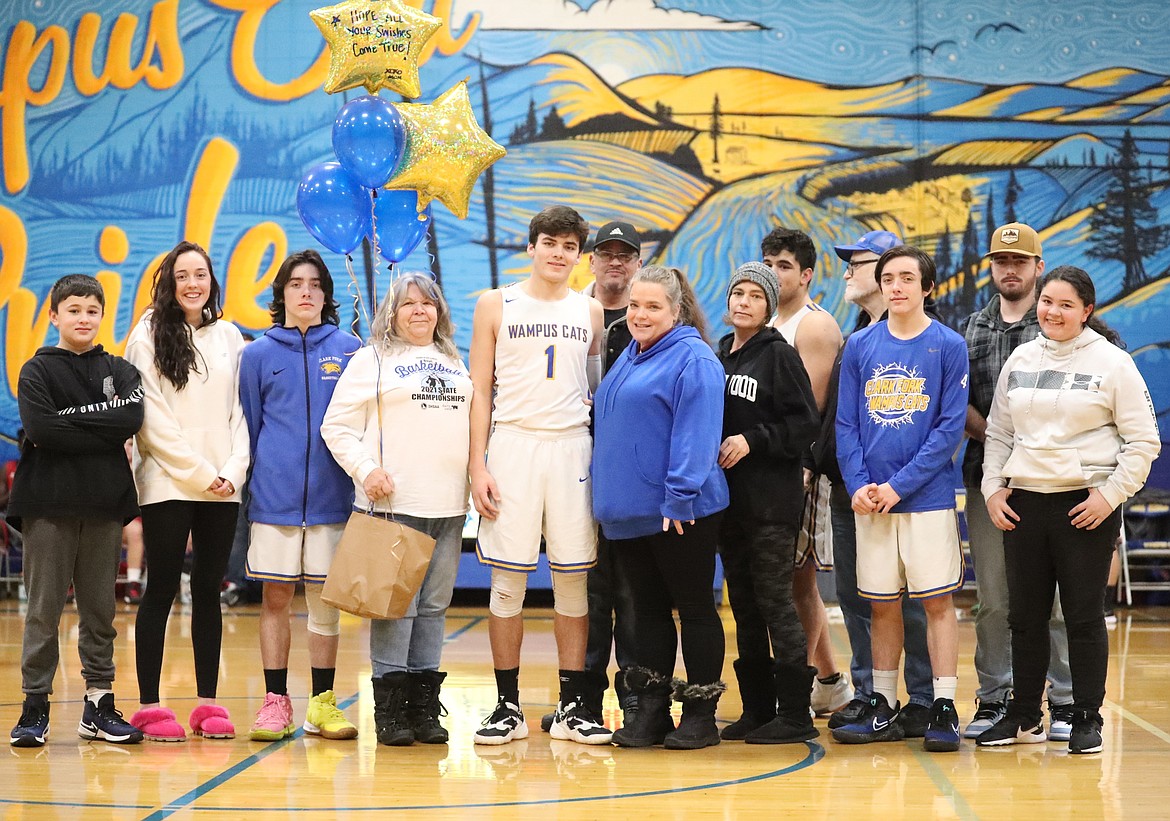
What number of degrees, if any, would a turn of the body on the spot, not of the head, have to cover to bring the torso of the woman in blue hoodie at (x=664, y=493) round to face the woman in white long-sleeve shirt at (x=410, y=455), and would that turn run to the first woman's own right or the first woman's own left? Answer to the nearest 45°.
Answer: approximately 45° to the first woman's own right

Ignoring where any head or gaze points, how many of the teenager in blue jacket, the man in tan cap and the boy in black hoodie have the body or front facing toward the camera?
3

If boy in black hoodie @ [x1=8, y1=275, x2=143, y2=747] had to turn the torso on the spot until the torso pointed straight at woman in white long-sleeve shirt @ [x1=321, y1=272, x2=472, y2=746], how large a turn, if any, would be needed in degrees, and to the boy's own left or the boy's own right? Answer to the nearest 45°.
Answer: approximately 90° to the boy's own left

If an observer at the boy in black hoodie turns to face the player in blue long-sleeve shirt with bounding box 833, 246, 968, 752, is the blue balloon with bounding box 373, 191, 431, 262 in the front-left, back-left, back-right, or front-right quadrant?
front-left

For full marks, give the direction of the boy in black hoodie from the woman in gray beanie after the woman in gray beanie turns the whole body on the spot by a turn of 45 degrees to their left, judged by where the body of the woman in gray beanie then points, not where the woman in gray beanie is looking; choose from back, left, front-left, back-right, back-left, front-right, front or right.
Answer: right

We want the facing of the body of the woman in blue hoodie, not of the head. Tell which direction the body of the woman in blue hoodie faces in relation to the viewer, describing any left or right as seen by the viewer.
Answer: facing the viewer and to the left of the viewer

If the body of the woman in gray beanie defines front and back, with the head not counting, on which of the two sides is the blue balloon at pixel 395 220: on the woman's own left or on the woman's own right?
on the woman's own right

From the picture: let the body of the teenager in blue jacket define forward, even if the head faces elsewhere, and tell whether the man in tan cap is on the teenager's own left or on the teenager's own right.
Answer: on the teenager's own left

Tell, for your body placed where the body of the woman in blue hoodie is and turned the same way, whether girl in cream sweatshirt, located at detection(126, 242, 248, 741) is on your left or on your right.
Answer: on your right

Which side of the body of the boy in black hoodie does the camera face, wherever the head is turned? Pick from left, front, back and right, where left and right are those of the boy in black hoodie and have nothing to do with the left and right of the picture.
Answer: front

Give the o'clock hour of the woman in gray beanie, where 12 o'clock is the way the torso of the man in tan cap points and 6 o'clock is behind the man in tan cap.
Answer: The woman in gray beanie is roughly at 2 o'clock from the man in tan cap.

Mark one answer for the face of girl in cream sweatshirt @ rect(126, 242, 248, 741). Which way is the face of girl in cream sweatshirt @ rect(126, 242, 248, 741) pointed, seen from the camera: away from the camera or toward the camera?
toward the camera

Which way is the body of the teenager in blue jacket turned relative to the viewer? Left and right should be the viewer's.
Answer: facing the viewer

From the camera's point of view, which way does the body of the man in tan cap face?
toward the camera

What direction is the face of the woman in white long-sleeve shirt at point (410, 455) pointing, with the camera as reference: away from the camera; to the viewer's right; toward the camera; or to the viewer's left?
toward the camera
